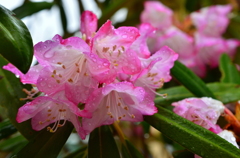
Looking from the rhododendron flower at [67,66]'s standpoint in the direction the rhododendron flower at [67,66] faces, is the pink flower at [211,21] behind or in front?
behind

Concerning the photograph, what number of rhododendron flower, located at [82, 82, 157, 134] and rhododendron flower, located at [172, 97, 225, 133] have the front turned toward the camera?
2

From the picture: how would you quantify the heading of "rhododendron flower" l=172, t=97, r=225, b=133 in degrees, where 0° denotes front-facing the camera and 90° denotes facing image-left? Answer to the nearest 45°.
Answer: approximately 0°

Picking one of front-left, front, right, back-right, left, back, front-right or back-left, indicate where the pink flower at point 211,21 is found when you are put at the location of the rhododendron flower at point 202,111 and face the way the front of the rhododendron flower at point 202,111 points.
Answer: back
